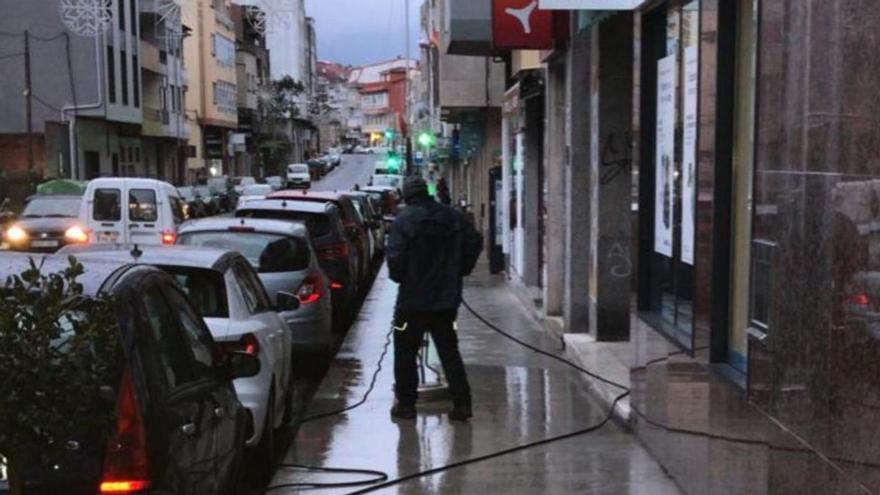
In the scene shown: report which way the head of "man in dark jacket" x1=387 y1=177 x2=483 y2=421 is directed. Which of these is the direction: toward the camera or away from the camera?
away from the camera

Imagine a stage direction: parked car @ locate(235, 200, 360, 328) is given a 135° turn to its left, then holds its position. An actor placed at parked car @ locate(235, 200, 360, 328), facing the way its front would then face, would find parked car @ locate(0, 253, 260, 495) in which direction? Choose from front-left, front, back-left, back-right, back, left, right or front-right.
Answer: front-left

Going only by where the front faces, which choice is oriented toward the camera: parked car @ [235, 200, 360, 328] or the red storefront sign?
the red storefront sign

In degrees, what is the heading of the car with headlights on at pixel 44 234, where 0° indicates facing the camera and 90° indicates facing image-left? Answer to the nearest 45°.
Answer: approximately 0°

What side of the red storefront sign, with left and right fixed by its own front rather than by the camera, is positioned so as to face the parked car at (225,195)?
back

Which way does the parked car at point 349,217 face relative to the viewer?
away from the camera

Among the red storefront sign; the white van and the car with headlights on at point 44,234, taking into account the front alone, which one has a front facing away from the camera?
the white van

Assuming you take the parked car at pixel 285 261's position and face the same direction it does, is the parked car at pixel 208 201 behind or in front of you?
in front

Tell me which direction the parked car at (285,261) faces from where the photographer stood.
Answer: facing away from the viewer

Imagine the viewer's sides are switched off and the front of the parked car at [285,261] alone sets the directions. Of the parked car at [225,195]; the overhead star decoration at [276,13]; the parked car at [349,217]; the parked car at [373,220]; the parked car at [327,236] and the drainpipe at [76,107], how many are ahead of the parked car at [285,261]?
6

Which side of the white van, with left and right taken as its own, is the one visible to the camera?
back

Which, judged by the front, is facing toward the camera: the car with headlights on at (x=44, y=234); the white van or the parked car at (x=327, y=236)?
the car with headlights on at (x=44, y=234)

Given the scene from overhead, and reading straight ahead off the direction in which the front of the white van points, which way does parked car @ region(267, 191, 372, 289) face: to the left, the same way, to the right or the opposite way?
the same way

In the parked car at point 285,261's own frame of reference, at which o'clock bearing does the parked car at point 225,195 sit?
the parked car at point 225,195 is roughly at 12 o'clock from the parked car at point 285,261.

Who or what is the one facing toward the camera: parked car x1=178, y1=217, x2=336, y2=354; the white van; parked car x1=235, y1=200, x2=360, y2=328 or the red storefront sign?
the red storefront sign

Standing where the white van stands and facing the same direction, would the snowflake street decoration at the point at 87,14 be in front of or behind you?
in front

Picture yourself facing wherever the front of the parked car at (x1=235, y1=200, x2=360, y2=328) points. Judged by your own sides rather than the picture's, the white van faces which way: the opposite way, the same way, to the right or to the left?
the same way

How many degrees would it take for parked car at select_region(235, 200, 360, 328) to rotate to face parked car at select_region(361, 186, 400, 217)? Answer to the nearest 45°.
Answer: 0° — it already faces it

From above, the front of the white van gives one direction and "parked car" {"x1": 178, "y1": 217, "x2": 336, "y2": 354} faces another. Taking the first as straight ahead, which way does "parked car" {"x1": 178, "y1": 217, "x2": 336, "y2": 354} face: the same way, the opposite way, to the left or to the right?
the same way

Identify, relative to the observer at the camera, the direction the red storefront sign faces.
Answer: facing the viewer
